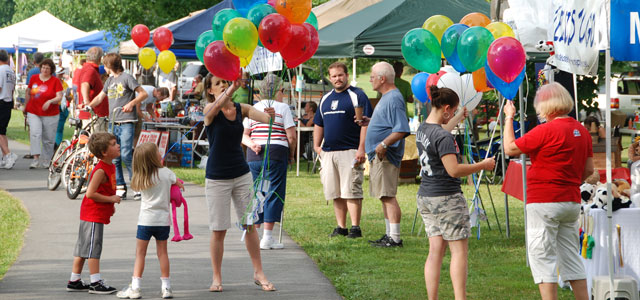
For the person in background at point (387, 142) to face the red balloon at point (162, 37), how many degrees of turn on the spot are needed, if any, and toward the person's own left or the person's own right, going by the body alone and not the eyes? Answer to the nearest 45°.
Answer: approximately 45° to the person's own right

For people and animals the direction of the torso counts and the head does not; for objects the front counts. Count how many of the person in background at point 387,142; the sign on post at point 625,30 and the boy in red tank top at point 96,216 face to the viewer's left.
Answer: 1

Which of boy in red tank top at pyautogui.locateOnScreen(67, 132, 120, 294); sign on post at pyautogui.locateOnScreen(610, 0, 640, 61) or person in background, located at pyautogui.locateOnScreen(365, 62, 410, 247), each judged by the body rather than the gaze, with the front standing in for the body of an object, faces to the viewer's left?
the person in background

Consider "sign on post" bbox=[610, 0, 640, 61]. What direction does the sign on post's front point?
toward the camera

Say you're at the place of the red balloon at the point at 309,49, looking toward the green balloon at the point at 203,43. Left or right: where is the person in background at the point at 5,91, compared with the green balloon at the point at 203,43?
right

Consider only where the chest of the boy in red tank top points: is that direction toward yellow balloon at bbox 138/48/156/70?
no

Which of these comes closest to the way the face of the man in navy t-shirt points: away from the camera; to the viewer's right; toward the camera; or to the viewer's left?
toward the camera

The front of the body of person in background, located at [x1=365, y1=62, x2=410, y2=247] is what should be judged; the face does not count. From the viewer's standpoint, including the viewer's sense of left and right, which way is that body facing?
facing to the left of the viewer

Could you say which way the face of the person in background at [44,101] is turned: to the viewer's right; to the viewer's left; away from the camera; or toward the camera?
toward the camera
